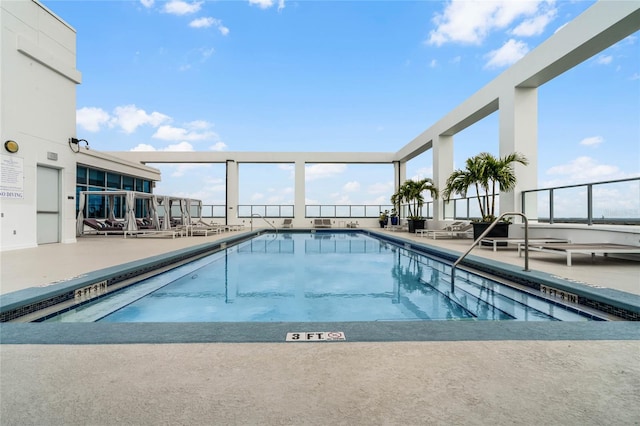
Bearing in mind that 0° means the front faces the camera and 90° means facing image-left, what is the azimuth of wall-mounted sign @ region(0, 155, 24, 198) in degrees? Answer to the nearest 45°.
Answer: approximately 315°

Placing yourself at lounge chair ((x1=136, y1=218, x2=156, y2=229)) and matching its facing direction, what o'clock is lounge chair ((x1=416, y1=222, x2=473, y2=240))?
lounge chair ((x1=416, y1=222, x2=473, y2=240)) is roughly at 12 o'clock from lounge chair ((x1=136, y1=218, x2=156, y2=229)).

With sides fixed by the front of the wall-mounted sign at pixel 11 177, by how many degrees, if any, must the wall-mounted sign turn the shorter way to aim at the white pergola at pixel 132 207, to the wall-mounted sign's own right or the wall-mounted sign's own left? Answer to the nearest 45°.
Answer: approximately 90° to the wall-mounted sign's own left

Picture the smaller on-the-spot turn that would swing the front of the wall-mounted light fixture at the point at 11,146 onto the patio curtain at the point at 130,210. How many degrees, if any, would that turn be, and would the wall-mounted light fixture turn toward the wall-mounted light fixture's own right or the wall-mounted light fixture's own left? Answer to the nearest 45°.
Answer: approximately 90° to the wall-mounted light fixture's own left

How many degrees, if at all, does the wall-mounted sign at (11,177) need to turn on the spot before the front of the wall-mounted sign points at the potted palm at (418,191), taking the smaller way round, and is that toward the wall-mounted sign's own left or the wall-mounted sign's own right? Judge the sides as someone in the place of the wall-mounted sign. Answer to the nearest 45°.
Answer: approximately 45° to the wall-mounted sign's own left

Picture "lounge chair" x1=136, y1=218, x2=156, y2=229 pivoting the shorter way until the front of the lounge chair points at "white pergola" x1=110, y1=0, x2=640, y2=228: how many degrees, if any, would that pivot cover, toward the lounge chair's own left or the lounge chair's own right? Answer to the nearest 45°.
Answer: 0° — it already faces it

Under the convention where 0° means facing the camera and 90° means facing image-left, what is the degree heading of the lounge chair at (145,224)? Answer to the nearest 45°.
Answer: approximately 315°

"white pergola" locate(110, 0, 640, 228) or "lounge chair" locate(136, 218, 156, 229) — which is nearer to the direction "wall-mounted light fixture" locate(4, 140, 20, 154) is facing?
the white pergola

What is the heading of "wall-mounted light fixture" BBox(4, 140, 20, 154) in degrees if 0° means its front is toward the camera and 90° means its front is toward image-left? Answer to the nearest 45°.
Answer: approximately 315°
